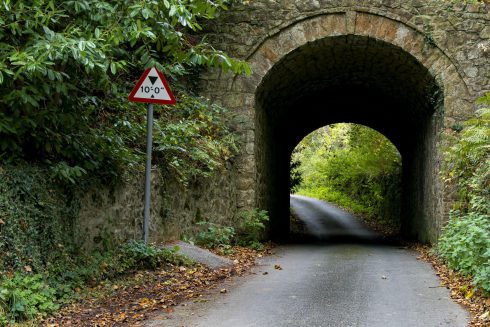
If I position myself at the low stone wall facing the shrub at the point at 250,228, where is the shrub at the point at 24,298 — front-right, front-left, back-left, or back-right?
back-right

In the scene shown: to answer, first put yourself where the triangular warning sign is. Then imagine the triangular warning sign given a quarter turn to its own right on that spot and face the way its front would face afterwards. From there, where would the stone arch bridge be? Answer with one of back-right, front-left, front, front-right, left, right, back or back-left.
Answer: back-right

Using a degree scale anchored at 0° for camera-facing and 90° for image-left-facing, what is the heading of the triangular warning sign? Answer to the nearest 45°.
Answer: approximately 0°

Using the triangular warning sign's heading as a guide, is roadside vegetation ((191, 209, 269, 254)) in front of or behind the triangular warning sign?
behind

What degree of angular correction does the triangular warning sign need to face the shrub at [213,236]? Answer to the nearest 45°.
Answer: approximately 135° to its left
